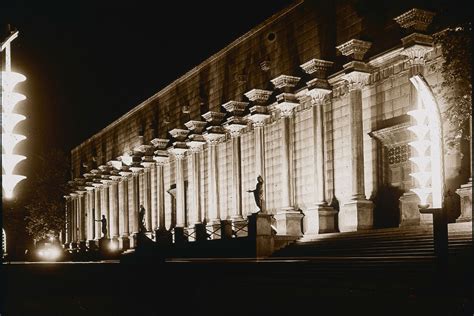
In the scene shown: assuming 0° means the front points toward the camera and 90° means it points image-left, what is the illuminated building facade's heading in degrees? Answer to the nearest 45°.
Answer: approximately 45°
